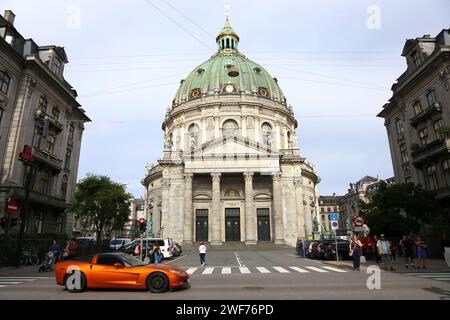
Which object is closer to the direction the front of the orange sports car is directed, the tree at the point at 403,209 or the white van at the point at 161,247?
the tree

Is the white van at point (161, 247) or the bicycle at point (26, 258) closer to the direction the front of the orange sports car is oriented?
the white van

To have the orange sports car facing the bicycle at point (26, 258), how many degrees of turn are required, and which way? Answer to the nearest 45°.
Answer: approximately 135° to its left

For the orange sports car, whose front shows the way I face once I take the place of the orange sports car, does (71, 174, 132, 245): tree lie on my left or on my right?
on my left

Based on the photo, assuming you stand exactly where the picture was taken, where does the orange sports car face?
facing to the right of the viewer

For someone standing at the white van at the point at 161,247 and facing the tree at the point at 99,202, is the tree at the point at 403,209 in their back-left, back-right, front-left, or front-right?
back-right

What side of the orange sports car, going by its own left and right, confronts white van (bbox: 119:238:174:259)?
left
